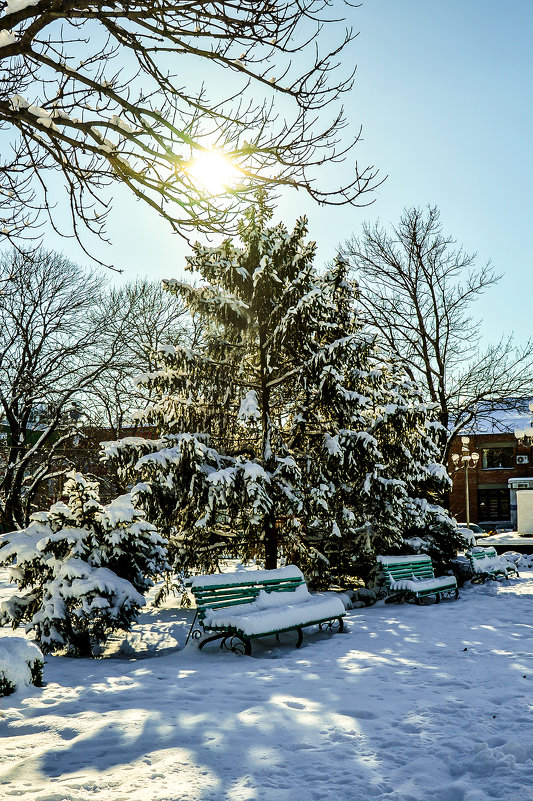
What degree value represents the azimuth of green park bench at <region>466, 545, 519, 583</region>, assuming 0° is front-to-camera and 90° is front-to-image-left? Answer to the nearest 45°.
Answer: approximately 315°

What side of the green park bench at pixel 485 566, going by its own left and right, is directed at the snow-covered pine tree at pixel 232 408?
right

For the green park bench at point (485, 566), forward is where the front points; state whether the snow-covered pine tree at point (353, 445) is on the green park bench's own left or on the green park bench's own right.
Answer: on the green park bench's own right

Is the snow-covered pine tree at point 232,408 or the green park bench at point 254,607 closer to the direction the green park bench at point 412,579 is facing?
the green park bench

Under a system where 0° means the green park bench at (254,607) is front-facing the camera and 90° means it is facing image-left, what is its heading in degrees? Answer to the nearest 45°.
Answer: approximately 315°

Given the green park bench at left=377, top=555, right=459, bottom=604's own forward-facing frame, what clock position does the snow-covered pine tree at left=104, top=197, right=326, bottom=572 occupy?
The snow-covered pine tree is roughly at 4 o'clock from the green park bench.
